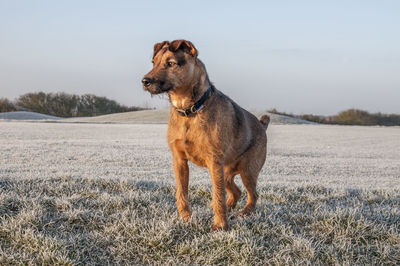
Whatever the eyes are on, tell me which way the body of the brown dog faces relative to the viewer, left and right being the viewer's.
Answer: facing the viewer and to the left of the viewer
